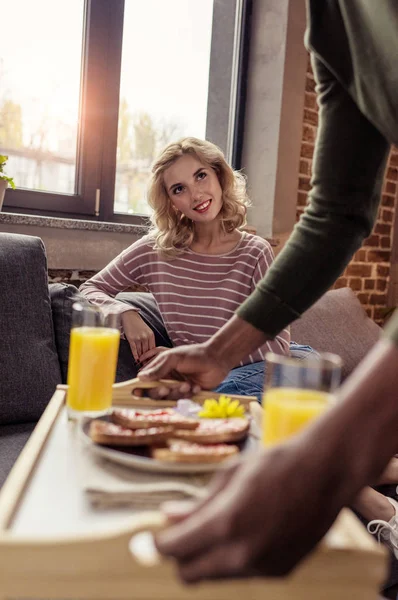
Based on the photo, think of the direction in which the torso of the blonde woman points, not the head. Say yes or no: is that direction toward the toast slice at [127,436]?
yes

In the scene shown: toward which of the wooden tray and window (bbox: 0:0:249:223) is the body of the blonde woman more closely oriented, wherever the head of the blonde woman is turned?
the wooden tray

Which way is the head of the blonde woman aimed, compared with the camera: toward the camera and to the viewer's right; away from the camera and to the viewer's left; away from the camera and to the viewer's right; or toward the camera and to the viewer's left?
toward the camera and to the viewer's right

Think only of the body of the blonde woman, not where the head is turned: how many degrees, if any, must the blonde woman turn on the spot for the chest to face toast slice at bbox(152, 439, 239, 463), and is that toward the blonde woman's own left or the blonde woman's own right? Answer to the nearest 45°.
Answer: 0° — they already face it

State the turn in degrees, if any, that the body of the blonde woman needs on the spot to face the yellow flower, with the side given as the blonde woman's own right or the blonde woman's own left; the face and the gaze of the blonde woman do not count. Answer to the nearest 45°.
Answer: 0° — they already face it

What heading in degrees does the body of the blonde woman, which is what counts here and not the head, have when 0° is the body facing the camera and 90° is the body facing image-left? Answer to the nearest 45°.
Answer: approximately 0°
